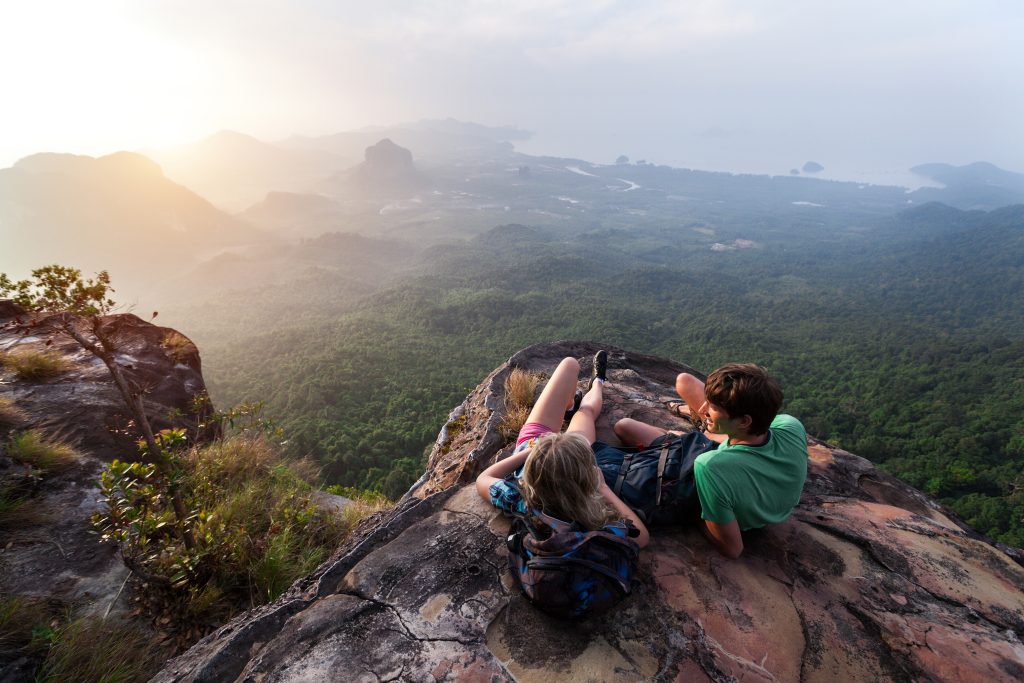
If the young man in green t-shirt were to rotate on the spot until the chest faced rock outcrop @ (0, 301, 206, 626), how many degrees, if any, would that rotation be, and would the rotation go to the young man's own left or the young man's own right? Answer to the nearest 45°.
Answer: approximately 45° to the young man's own left

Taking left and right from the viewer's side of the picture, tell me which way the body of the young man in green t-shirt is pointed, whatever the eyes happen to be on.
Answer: facing away from the viewer and to the left of the viewer

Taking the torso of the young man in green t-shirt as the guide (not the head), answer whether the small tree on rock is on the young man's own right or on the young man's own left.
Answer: on the young man's own left

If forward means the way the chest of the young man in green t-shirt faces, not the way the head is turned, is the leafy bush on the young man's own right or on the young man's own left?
on the young man's own left

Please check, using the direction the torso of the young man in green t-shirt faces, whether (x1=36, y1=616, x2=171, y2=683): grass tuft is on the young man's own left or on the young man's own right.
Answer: on the young man's own left
